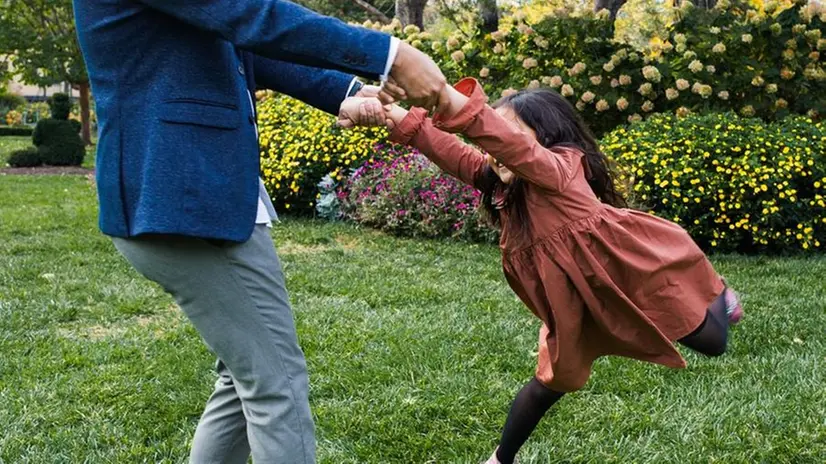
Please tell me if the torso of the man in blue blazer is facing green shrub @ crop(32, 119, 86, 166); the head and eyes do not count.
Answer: no

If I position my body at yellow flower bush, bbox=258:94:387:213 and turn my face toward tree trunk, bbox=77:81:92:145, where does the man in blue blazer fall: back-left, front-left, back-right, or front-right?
back-left

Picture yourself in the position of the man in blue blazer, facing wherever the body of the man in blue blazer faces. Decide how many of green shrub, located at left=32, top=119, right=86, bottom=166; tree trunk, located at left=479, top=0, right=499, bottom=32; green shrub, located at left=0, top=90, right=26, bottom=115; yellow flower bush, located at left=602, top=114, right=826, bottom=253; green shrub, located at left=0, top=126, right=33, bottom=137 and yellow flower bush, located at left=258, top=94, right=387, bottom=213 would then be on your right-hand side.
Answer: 0

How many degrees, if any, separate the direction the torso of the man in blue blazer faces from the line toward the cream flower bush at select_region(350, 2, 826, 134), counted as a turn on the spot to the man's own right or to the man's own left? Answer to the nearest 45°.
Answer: approximately 45° to the man's own left

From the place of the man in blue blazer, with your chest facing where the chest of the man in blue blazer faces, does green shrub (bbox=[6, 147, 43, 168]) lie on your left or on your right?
on your left

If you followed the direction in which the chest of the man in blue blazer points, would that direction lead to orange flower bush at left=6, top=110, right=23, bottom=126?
no

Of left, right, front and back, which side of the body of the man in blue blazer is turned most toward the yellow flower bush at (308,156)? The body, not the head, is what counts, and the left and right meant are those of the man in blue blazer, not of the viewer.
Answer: left

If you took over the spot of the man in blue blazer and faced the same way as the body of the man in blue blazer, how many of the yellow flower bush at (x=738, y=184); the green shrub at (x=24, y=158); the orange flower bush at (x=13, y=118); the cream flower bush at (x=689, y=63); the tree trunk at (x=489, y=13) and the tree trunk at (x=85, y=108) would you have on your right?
0

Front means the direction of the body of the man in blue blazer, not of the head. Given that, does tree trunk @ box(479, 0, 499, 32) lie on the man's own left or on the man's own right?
on the man's own left

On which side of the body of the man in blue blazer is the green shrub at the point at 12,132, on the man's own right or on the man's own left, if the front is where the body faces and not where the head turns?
on the man's own left

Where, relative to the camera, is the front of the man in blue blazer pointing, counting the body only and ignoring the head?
to the viewer's right
